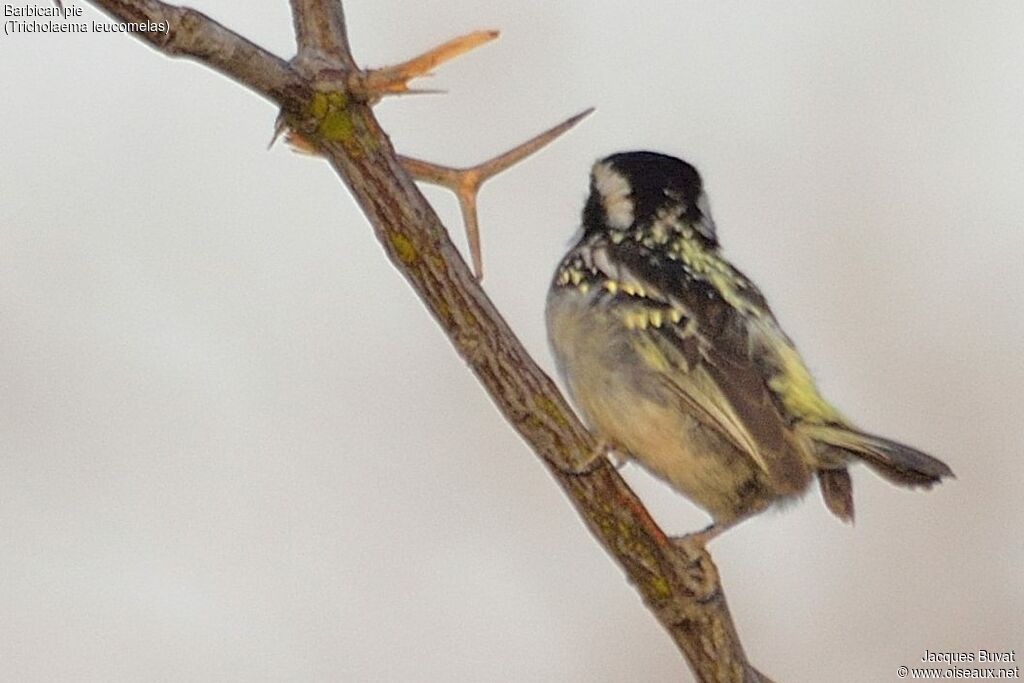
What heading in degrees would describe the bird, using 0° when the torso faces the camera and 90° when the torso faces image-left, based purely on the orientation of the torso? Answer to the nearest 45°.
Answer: approximately 135°
